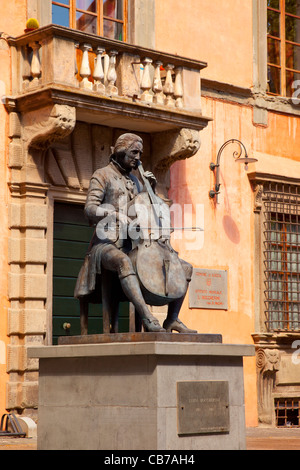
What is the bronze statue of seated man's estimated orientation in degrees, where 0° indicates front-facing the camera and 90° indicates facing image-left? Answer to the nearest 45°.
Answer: approximately 315°

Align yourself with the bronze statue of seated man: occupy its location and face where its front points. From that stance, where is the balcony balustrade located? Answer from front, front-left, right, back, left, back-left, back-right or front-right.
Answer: back-left

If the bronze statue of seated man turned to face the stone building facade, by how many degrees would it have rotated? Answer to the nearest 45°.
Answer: approximately 135° to its left

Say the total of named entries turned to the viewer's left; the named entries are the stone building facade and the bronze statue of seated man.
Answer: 0

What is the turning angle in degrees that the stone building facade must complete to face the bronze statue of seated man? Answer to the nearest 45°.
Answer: approximately 45° to its right
